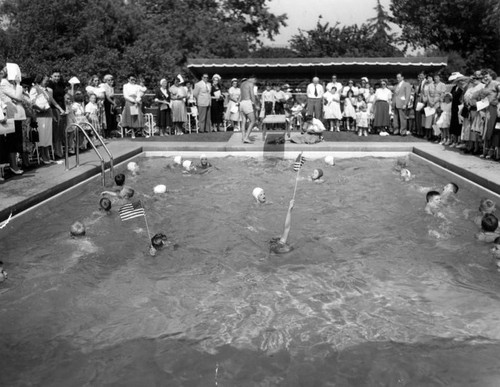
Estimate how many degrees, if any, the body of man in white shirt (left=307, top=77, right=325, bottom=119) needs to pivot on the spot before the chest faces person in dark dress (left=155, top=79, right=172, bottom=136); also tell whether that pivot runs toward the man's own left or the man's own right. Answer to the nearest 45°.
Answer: approximately 90° to the man's own right

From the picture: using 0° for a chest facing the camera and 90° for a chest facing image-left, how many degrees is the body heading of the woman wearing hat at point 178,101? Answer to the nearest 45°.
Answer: approximately 0°

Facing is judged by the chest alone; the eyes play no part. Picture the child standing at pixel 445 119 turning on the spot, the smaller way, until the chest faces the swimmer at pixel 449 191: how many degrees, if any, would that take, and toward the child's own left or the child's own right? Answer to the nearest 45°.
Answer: approximately 45° to the child's own left

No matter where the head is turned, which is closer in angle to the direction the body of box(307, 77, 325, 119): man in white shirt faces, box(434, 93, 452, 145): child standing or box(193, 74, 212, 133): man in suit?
the child standing

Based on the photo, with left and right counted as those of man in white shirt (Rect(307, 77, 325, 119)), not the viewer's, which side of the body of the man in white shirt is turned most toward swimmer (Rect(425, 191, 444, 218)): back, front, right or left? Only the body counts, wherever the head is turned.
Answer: front

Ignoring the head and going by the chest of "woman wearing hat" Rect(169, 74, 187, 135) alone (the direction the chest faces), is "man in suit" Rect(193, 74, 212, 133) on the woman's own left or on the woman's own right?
on the woman's own left

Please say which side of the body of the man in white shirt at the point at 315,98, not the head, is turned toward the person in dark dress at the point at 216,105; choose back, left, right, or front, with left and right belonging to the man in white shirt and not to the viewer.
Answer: right

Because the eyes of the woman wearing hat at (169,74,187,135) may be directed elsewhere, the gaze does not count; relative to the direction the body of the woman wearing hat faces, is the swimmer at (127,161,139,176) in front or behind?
in front
